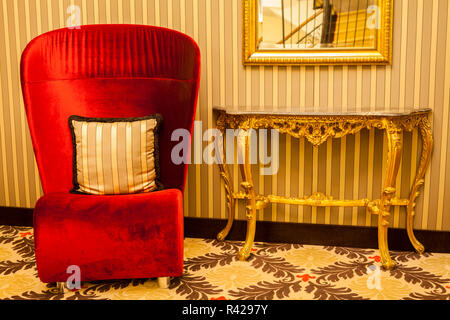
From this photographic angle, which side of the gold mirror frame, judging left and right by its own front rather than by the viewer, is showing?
front

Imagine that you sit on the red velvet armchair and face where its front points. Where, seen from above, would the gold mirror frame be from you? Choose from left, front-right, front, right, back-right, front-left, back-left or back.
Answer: left

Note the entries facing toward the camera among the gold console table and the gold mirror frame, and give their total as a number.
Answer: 2

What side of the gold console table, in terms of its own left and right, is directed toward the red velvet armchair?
right

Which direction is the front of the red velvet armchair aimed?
toward the camera

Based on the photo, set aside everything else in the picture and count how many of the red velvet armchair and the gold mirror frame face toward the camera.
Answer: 2

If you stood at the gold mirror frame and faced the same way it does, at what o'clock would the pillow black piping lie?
The pillow black piping is roughly at 2 o'clock from the gold mirror frame.

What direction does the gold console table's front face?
toward the camera

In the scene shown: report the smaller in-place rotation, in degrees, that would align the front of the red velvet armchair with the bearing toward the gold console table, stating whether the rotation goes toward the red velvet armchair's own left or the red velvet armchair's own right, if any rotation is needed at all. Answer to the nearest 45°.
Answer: approximately 90° to the red velvet armchair's own left

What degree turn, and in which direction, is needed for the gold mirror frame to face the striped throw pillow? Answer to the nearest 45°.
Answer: approximately 45° to its right
